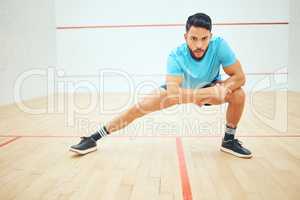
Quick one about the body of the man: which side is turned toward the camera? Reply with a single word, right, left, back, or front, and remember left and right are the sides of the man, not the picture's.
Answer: front

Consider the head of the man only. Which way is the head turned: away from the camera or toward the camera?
toward the camera
